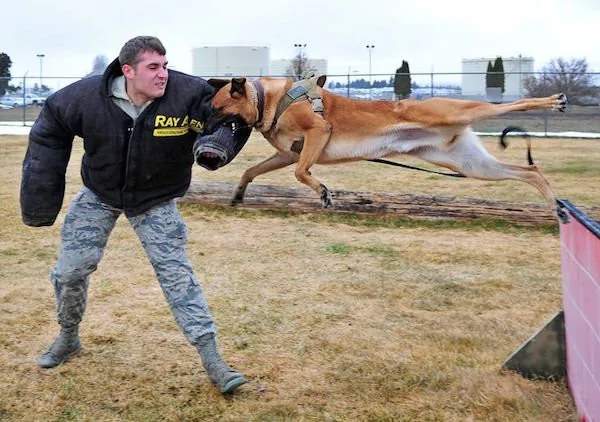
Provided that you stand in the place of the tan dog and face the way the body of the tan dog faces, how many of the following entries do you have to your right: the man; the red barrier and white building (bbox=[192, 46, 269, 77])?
1

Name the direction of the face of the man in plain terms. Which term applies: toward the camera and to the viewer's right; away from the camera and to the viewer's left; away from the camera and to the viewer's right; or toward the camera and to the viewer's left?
toward the camera and to the viewer's right

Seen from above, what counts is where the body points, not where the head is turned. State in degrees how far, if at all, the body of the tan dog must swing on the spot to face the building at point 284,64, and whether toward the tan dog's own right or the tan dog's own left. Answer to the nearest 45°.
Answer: approximately 90° to the tan dog's own right

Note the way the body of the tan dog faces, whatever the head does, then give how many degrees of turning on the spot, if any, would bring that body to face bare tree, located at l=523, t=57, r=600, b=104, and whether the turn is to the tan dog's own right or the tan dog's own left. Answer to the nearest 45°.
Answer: approximately 90° to the tan dog's own right

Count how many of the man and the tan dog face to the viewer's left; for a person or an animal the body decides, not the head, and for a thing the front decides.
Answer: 1

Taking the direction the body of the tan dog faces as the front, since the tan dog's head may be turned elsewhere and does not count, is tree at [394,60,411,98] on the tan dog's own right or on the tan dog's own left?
on the tan dog's own right

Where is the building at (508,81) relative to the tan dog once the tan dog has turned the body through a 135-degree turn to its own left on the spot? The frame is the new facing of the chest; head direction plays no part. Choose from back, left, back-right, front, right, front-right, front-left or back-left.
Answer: back-left

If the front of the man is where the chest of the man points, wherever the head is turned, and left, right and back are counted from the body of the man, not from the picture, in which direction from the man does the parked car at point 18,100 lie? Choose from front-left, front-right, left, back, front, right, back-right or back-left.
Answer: back

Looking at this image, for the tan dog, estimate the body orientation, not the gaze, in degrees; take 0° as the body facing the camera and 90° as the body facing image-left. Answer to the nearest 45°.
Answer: approximately 90°
